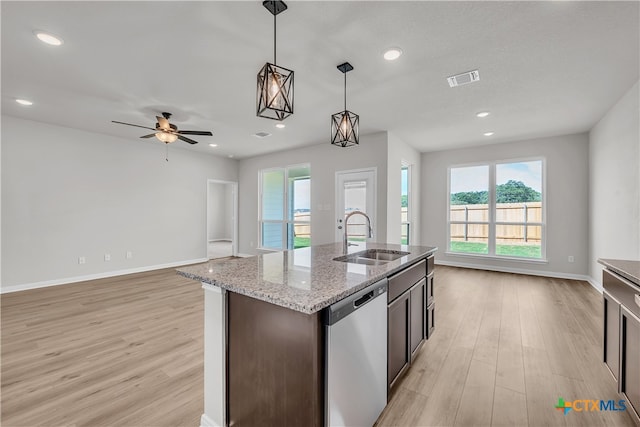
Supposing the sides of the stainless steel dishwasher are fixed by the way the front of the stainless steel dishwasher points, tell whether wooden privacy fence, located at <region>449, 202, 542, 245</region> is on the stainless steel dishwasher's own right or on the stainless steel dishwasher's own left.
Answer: on the stainless steel dishwasher's own left

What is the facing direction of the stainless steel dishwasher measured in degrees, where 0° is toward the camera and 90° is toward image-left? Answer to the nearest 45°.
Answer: approximately 315°

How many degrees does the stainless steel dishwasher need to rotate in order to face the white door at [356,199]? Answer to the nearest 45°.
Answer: approximately 135° to its left

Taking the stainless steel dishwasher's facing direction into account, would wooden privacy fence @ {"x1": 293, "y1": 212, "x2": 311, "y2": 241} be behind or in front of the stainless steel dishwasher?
behind

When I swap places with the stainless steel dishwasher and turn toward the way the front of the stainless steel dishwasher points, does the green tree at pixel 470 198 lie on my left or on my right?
on my left

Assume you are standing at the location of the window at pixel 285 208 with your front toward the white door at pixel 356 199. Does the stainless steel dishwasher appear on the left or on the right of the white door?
right
